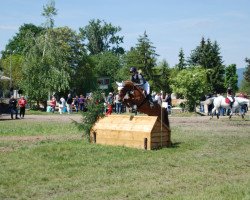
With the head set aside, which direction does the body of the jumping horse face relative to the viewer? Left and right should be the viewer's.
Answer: facing the viewer and to the left of the viewer
